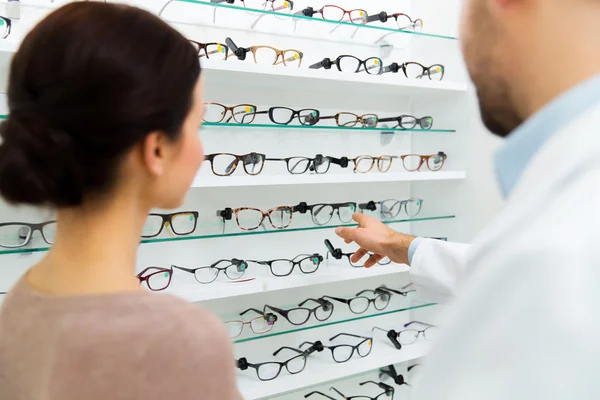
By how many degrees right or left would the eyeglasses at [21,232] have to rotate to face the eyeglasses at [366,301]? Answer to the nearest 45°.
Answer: approximately 90° to its left

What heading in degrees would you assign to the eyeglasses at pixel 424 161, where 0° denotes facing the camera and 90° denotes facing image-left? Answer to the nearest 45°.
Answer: approximately 0°

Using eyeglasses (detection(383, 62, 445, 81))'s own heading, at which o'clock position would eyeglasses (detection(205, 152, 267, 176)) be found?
eyeglasses (detection(205, 152, 267, 176)) is roughly at 3 o'clock from eyeglasses (detection(383, 62, 445, 81)).

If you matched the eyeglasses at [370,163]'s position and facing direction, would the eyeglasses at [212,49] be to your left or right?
on your right

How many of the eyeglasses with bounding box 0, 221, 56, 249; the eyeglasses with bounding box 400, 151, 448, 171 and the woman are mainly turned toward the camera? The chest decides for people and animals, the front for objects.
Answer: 2

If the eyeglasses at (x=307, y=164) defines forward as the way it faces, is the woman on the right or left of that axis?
on its right

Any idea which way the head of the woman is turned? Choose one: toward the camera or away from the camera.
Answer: away from the camera
